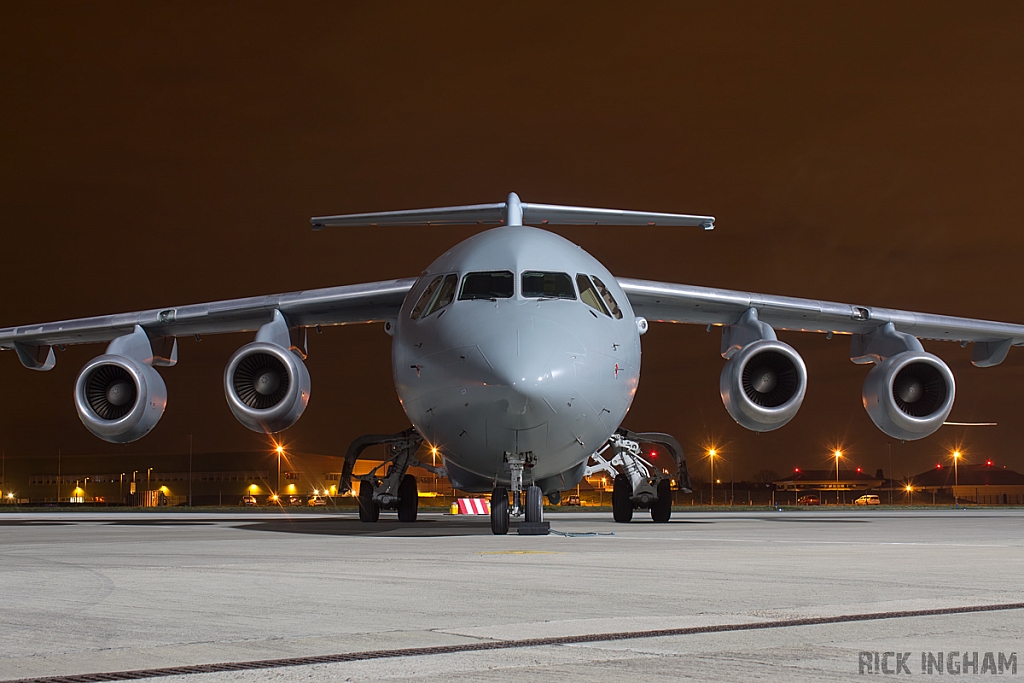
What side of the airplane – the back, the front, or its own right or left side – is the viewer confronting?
front
